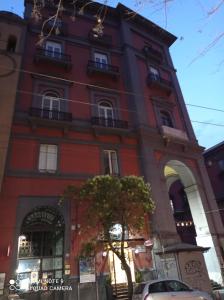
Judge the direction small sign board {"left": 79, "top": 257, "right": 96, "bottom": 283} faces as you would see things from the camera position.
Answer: facing the viewer

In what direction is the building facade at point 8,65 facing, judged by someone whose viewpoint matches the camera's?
facing the viewer and to the right of the viewer

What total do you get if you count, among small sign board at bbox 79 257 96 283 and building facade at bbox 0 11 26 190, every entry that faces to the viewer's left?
0

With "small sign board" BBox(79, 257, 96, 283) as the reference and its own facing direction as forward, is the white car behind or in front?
in front
